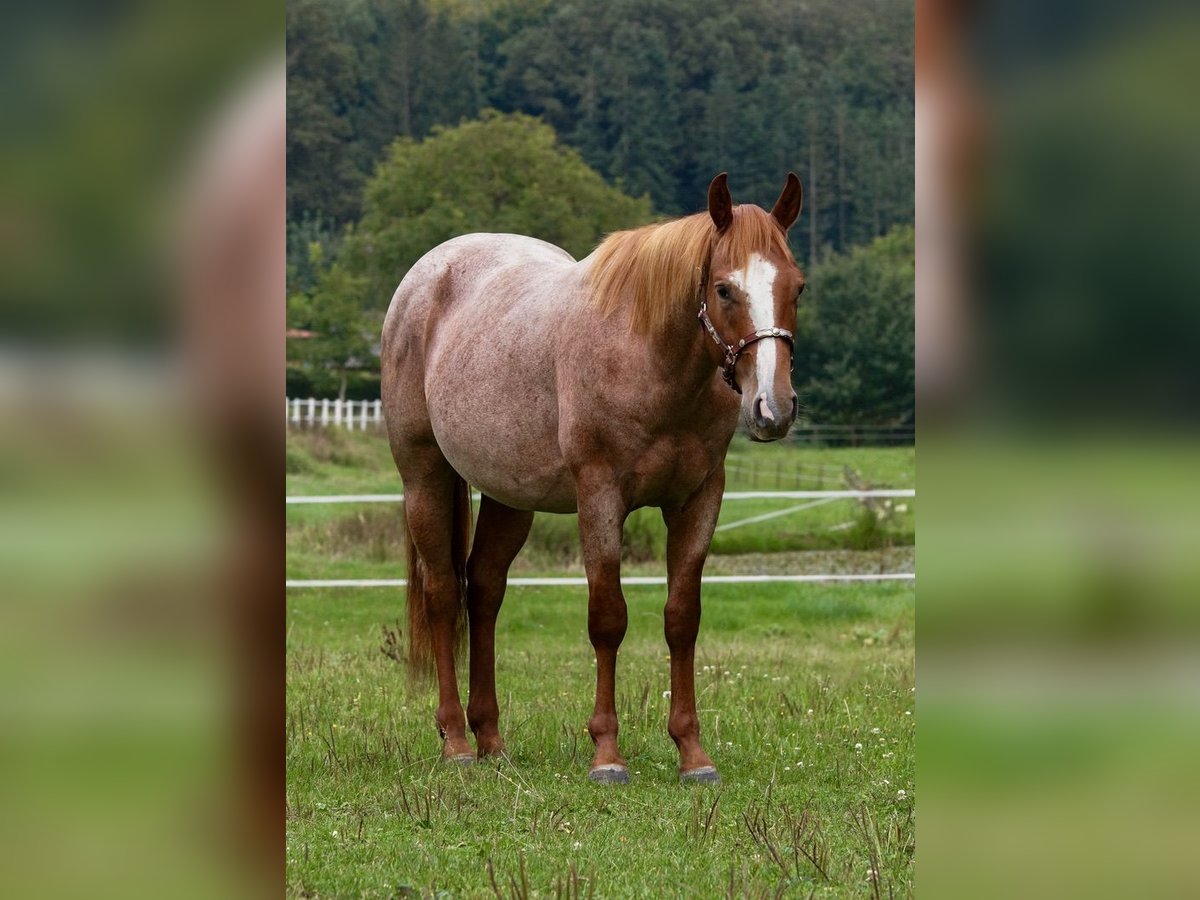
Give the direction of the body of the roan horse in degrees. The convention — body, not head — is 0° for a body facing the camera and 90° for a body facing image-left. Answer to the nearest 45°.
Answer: approximately 315°

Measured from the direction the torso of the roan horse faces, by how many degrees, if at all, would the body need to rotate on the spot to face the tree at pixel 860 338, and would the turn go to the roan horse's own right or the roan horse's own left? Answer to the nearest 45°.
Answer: approximately 135° to the roan horse's own left

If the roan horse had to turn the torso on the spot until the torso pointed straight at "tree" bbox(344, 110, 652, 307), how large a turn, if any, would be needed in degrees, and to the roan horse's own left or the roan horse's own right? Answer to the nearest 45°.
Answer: approximately 135° to the roan horse's own left
